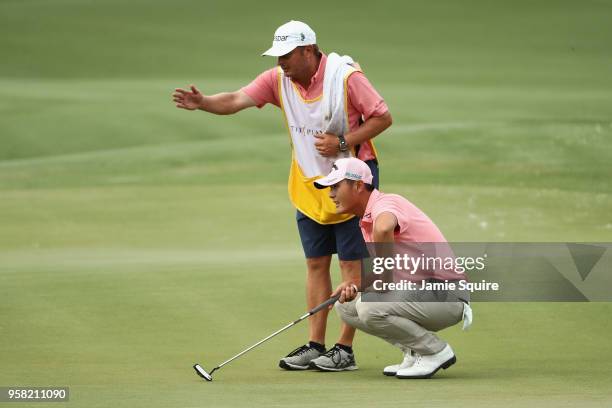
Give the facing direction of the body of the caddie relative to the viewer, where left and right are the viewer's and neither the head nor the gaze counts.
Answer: facing the viewer and to the left of the viewer

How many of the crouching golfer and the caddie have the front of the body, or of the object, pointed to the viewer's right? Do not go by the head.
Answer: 0

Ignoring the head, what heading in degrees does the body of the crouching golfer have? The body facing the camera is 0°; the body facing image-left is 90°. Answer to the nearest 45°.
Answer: approximately 90°

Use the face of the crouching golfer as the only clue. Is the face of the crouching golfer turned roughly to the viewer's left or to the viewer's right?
to the viewer's left
